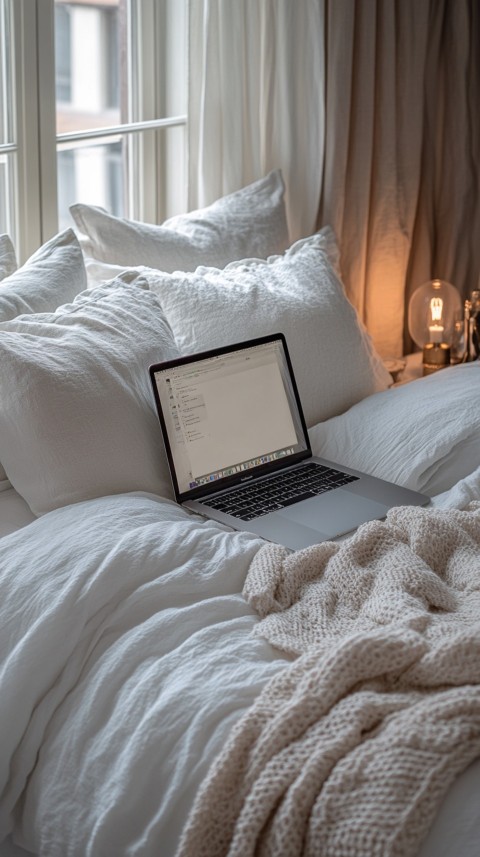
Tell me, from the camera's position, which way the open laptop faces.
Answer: facing the viewer and to the right of the viewer

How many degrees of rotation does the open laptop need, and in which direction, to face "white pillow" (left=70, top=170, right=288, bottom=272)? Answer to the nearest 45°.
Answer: approximately 135° to its left

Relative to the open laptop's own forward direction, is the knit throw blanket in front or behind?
in front

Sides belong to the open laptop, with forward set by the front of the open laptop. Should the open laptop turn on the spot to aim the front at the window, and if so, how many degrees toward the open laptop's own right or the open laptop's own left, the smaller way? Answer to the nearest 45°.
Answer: approximately 180°

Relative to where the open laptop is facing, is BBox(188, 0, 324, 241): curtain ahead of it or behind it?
behind

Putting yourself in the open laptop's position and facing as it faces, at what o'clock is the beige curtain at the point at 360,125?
The beige curtain is roughly at 8 o'clock from the open laptop.
